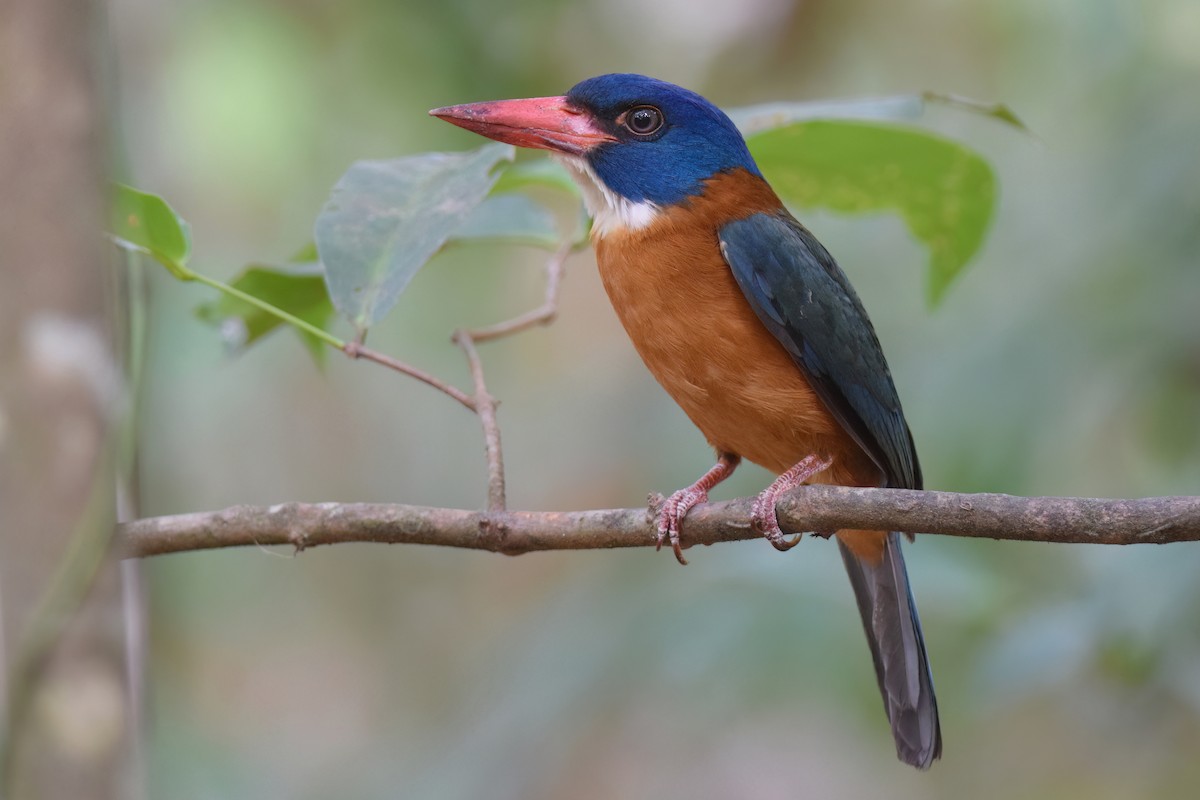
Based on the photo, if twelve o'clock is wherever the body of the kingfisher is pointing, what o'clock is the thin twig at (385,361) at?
The thin twig is roughly at 12 o'clock from the kingfisher.

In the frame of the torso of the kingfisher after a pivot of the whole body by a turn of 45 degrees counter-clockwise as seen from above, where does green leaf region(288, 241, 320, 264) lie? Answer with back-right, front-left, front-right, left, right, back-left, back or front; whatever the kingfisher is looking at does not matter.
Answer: right

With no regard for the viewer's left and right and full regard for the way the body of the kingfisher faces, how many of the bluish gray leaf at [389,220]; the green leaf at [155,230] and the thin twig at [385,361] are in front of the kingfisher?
3

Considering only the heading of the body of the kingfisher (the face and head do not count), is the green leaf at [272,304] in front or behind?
in front

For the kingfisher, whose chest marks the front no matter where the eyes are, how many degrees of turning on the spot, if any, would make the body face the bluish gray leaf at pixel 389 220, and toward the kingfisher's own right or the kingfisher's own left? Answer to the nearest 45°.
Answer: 0° — it already faces it

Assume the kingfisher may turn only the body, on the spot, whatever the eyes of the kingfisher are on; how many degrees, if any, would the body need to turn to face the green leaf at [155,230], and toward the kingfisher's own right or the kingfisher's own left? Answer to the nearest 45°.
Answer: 0° — it already faces it

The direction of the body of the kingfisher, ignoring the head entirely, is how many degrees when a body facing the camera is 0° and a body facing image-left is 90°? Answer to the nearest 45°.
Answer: approximately 45°
